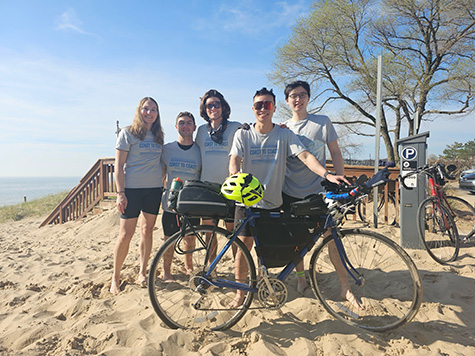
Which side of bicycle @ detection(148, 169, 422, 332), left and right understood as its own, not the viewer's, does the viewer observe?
right

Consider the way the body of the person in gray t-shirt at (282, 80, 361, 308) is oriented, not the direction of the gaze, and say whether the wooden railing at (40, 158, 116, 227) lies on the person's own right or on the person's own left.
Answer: on the person's own right

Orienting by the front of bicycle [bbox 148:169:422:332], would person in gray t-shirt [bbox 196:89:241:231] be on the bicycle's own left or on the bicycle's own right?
on the bicycle's own left

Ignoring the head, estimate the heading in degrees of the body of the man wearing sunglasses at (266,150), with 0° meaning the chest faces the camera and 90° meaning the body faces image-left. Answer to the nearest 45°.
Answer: approximately 0°

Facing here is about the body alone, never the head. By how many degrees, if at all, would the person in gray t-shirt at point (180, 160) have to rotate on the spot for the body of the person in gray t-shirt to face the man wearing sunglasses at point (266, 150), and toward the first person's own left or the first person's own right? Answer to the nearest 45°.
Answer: approximately 45° to the first person's own left

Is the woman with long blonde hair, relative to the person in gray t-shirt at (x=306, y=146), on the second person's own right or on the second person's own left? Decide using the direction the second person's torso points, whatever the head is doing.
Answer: on the second person's own right

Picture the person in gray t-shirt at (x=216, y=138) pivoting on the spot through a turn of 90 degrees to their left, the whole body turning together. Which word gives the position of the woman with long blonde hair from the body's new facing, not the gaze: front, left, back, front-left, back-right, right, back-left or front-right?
back

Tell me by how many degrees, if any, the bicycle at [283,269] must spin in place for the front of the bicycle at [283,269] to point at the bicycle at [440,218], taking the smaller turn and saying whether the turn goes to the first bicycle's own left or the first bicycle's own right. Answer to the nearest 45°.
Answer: approximately 45° to the first bicycle's own left

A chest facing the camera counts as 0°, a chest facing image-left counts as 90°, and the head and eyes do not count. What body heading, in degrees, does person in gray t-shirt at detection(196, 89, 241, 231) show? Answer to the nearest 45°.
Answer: approximately 0°
